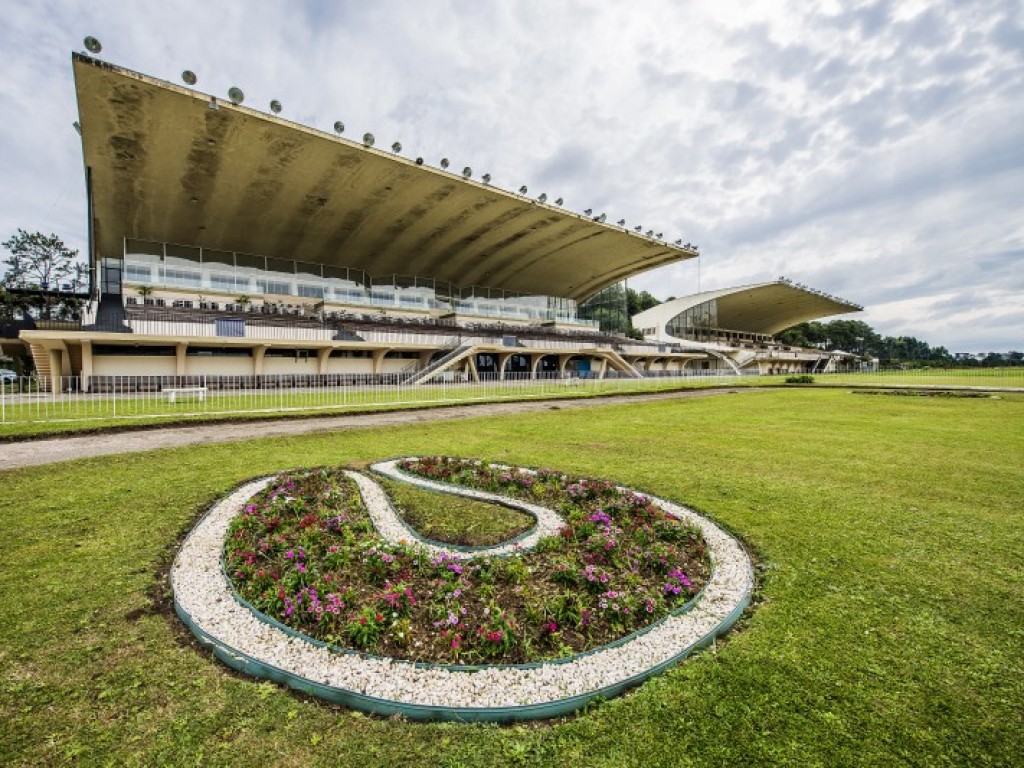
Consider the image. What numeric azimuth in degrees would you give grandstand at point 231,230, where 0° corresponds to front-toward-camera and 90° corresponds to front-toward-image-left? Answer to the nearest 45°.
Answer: approximately 315°

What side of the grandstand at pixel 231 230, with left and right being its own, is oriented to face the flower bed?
front
